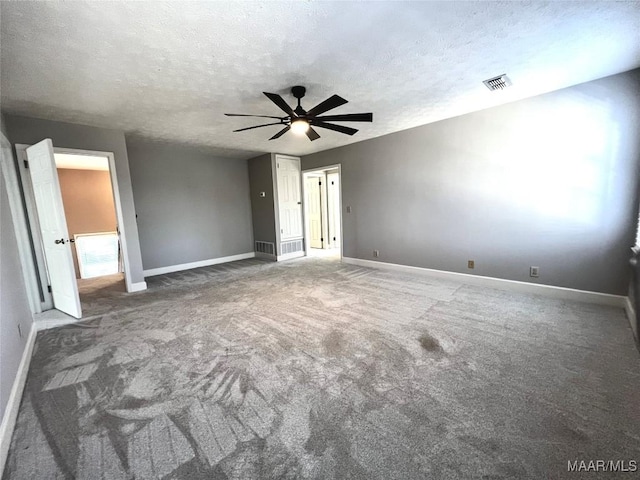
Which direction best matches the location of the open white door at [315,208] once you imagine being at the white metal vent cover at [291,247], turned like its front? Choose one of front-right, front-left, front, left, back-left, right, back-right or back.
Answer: back-left

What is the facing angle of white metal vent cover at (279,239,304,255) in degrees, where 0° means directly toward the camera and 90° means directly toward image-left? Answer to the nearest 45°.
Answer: approximately 0°

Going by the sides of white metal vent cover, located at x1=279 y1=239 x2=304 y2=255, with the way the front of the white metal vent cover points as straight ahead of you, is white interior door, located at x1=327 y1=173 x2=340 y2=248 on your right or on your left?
on your left

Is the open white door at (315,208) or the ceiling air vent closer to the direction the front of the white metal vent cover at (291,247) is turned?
the ceiling air vent

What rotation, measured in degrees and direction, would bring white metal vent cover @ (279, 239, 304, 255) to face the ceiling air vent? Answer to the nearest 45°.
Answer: approximately 45° to its left

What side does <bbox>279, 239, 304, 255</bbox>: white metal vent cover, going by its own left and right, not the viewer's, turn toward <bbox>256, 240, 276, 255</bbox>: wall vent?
right
